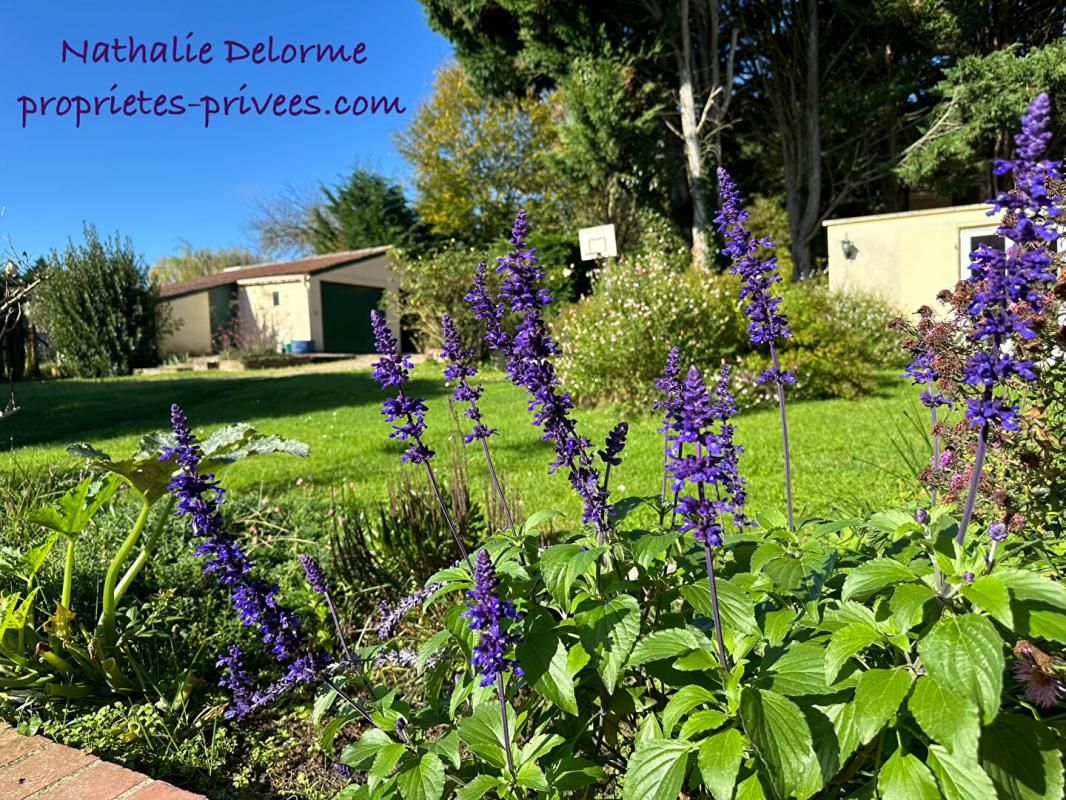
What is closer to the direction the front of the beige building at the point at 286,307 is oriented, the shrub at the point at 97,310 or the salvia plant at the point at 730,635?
the salvia plant

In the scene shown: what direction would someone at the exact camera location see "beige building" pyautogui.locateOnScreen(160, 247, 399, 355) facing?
facing the viewer and to the right of the viewer

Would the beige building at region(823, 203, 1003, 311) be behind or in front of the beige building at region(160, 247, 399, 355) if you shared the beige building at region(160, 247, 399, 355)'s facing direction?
in front

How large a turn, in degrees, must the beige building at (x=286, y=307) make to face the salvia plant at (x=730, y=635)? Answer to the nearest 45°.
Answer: approximately 45° to its right

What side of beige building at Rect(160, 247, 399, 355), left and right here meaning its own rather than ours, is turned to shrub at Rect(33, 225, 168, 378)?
right

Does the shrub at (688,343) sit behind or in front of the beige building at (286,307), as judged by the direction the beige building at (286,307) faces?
in front
